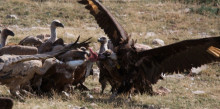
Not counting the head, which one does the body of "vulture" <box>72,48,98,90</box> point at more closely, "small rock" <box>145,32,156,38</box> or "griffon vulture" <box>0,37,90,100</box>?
the small rock

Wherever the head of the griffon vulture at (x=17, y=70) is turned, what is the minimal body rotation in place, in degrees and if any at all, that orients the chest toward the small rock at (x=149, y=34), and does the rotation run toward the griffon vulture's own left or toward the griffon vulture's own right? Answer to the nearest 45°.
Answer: approximately 45° to the griffon vulture's own left

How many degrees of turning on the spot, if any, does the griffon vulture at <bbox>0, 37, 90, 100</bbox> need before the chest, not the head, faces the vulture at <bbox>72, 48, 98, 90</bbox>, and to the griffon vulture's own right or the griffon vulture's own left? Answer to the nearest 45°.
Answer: approximately 45° to the griffon vulture's own left

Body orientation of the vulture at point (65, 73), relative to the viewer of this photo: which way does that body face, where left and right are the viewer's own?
facing to the right of the viewer

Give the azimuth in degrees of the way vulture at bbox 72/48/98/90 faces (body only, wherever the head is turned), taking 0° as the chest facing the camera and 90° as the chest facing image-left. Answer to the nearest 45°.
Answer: approximately 270°

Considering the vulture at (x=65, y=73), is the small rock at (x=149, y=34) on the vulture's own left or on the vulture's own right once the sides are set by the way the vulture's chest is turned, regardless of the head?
on the vulture's own left

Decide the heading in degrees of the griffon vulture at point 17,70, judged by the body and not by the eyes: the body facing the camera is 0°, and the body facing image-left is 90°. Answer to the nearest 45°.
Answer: approximately 270°

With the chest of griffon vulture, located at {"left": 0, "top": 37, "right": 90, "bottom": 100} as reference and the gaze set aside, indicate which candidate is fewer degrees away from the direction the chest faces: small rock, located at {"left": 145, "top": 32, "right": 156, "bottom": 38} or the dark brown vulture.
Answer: the dark brown vulture
